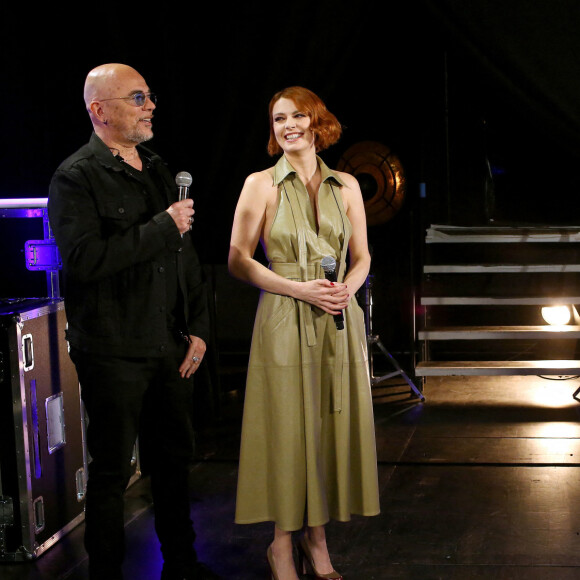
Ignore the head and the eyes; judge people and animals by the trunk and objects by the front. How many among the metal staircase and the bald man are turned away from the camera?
0

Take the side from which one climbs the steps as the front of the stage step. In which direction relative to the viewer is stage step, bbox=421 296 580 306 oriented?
toward the camera

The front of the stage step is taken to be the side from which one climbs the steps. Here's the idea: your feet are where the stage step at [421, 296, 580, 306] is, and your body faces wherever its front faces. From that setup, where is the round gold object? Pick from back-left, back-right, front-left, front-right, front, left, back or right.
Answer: back-right

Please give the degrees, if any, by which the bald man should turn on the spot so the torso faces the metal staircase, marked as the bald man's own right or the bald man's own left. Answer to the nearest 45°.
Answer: approximately 90° to the bald man's own left

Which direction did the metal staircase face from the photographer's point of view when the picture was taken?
facing the viewer

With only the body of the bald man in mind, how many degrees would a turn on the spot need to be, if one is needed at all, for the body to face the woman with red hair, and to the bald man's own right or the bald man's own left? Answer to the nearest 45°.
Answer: approximately 45° to the bald man's own left

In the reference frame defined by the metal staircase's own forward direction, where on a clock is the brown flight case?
The brown flight case is roughly at 1 o'clock from the metal staircase.

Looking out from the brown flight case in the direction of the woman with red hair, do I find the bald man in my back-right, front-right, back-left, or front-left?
front-right

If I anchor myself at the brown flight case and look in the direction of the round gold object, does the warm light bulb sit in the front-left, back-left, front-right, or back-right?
front-right

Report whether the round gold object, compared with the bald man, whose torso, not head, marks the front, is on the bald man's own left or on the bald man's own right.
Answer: on the bald man's own left

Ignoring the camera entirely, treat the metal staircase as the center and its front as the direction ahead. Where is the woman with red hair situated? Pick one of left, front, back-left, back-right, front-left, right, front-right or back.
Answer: front

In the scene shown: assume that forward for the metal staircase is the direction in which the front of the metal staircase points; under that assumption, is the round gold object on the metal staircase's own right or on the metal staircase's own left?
on the metal staircase's own right

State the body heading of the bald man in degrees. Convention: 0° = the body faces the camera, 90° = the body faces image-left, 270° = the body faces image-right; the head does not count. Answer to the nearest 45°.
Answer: approximately 315°

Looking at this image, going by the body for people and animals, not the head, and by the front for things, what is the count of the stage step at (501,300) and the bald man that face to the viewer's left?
0

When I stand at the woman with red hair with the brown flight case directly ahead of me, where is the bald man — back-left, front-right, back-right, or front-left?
front-left
